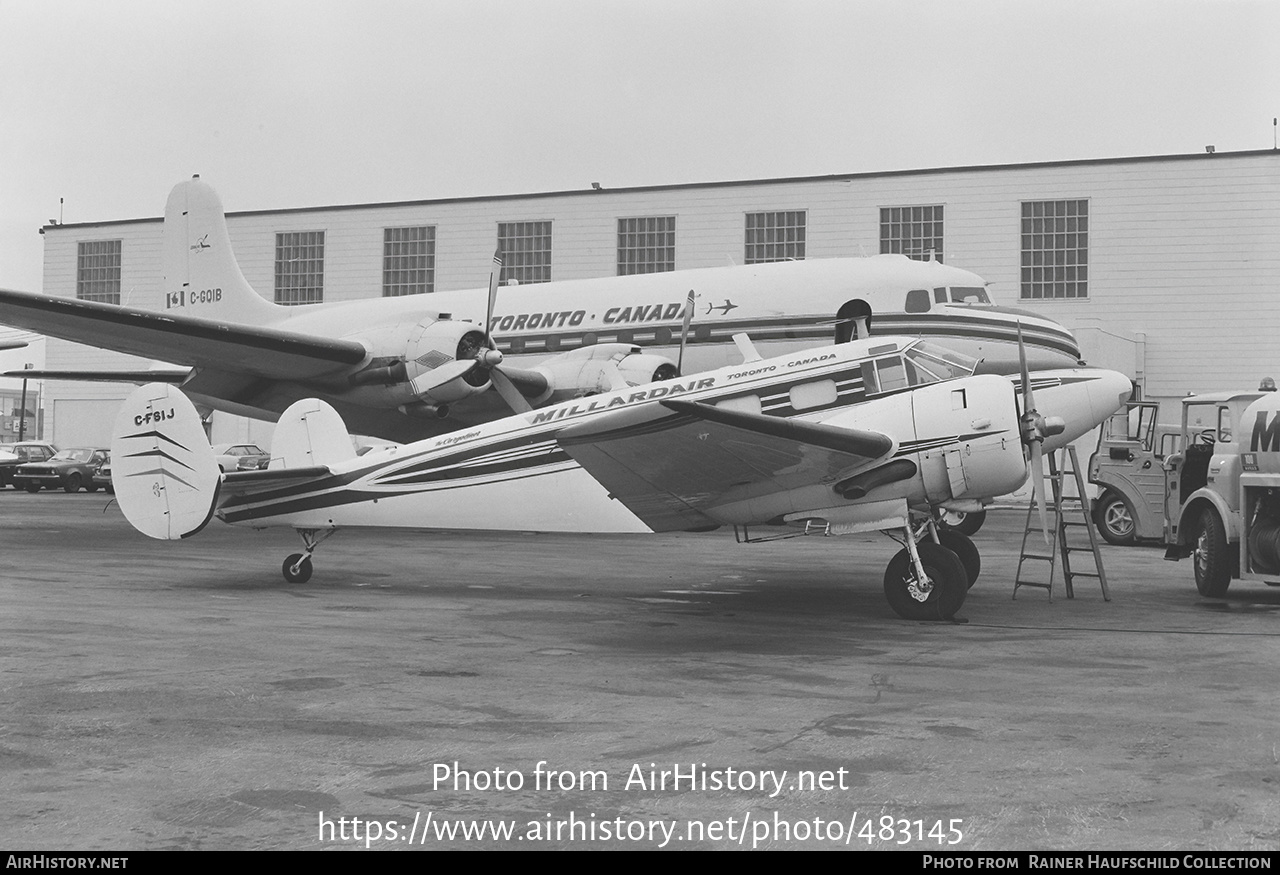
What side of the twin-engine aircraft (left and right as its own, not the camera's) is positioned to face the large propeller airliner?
left

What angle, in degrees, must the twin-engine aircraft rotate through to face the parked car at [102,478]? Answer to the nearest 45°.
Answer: approximately 135° to its left

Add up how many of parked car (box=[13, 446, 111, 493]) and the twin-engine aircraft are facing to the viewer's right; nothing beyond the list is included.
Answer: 1

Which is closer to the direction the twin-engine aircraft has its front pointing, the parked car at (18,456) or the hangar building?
the hangar building

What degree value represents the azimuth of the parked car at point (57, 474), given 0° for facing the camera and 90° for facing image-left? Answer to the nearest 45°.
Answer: approximately 45°

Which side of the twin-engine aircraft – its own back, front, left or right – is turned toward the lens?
right
